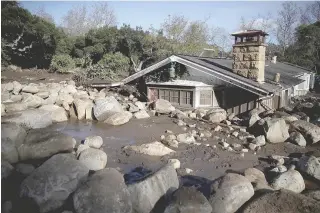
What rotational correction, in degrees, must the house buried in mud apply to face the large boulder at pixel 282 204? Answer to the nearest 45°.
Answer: approximately 45° to its left

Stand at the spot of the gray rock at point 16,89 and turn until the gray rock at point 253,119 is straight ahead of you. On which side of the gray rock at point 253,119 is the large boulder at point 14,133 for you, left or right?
right

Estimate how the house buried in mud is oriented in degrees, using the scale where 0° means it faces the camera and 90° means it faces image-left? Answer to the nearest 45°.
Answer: approximately 45°

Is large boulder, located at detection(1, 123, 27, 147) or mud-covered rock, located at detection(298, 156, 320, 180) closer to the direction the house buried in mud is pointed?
the large boulder

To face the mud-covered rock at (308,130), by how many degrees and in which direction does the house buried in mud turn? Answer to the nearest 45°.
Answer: approximately 90° to its left
